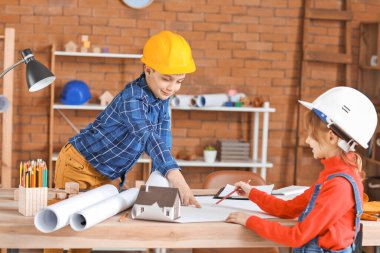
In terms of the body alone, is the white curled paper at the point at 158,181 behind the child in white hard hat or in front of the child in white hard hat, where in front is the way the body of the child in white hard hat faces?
in front

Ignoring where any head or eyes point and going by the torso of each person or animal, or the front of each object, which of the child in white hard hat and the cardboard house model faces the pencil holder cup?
the child in white hard hat

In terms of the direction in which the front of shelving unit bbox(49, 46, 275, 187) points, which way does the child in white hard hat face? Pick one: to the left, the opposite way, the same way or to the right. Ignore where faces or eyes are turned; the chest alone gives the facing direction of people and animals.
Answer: to the right

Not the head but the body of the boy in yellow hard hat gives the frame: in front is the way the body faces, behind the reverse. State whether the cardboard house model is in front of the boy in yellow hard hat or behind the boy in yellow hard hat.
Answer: in front

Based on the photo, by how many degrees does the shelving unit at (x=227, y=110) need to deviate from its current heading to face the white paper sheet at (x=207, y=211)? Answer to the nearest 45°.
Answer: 0° — it already faces it

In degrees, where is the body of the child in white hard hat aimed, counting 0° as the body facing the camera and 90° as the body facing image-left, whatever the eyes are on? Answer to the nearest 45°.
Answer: approximately 90°

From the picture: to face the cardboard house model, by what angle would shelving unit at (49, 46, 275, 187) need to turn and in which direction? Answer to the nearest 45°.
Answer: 0° — it already faces it

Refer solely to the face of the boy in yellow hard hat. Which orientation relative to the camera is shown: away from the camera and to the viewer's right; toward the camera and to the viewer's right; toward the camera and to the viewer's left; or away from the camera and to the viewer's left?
toward the camera and to the viewer's right

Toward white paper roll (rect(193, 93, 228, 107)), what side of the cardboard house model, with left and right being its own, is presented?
back

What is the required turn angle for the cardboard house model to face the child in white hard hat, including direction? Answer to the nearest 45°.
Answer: approximately 90° to its left

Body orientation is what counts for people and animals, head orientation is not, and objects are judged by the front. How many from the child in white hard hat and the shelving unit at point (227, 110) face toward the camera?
1

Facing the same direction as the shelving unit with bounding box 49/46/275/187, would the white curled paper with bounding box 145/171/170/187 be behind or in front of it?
in front

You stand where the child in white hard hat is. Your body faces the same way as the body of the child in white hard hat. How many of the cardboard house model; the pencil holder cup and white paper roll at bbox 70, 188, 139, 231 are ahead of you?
3
